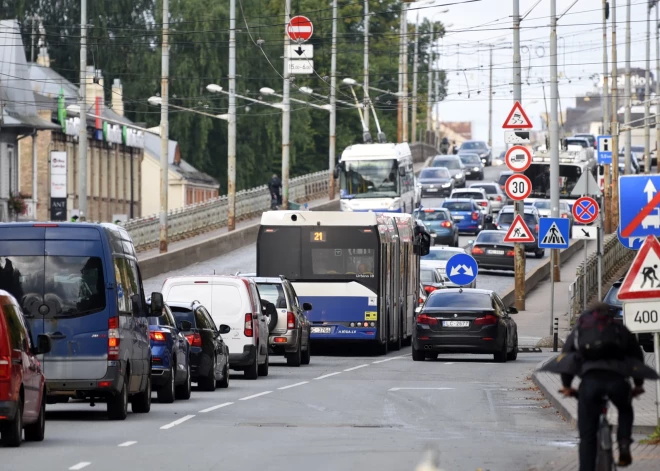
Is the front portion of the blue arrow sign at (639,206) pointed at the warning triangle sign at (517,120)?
no

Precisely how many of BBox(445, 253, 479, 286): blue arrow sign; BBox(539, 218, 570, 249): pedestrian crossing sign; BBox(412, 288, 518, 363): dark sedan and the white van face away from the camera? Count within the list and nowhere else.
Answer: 2

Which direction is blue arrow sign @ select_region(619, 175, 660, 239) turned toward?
toward the camera

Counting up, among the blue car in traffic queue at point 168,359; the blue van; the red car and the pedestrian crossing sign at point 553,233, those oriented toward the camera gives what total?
1

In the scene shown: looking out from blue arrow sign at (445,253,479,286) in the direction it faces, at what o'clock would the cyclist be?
The cyclist is roughly at 12 o'clock from the blue arrow sign.

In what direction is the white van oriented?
away from the camera

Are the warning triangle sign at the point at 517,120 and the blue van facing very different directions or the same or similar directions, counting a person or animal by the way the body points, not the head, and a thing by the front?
very different directions

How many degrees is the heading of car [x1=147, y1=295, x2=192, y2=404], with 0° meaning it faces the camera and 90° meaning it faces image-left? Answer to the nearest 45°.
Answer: approximately 180°

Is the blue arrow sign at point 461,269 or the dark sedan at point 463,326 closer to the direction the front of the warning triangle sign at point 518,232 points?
the dark sedan

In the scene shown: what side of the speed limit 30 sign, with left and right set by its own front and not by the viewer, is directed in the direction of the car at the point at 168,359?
front

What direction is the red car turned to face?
away from the camera

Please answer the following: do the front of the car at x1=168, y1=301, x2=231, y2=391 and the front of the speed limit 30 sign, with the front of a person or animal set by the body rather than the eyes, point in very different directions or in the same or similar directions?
very different directions

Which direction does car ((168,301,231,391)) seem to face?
away from the camera

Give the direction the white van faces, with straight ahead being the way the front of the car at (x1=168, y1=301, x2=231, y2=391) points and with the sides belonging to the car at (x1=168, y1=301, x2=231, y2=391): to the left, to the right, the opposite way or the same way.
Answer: the same way

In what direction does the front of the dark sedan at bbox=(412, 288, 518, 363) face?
away from the camera

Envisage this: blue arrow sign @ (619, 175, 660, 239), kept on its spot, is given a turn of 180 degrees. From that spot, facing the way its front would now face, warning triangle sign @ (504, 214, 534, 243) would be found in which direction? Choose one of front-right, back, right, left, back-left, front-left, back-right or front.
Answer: front

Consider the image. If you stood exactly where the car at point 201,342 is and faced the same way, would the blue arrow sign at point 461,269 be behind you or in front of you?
in front

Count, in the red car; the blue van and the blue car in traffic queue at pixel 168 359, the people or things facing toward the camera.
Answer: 0

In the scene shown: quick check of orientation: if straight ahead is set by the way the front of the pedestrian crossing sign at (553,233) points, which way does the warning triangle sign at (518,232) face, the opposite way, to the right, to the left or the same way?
the same way

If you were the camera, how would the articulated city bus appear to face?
facing away from the viewer

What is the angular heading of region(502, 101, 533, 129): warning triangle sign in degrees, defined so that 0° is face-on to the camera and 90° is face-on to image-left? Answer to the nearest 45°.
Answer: approximately 0°
